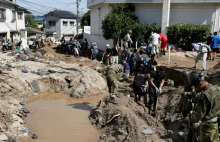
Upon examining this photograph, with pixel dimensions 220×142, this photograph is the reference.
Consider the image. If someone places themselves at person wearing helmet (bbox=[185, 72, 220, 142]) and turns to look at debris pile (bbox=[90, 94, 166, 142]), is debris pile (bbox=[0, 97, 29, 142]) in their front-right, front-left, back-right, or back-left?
front-left

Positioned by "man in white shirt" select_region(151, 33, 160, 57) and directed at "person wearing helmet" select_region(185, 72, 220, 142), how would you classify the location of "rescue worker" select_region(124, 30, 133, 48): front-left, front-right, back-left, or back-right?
back-right

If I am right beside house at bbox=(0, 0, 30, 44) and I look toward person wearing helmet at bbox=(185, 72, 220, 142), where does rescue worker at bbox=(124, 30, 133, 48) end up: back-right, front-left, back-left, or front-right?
front-left

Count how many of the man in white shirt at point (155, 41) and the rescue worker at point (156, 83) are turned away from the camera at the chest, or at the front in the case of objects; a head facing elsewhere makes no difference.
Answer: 1

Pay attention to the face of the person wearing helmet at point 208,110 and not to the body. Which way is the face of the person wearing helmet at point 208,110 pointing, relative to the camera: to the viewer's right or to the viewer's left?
to the viewer's left
